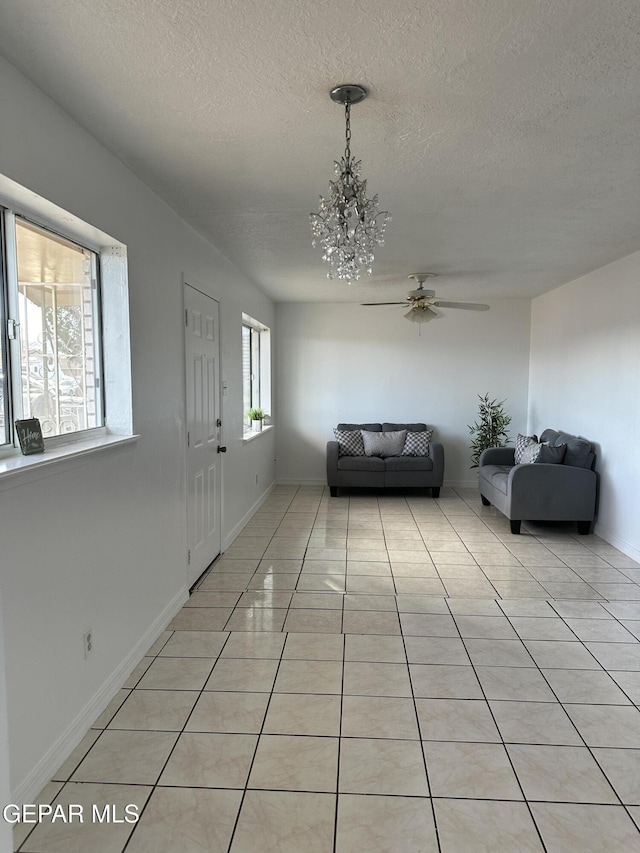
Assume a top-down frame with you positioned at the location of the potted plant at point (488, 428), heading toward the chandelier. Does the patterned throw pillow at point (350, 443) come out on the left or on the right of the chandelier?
right

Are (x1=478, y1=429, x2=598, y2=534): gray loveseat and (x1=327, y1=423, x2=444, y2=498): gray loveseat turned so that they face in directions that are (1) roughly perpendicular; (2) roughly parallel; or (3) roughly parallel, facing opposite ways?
roughly perpendicular

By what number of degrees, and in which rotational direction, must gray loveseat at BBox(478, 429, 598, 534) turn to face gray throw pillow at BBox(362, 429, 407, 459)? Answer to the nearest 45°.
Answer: approximately 45° to its right

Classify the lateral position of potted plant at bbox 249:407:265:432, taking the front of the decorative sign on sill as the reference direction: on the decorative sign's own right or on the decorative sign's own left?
on the decorative sign's own left

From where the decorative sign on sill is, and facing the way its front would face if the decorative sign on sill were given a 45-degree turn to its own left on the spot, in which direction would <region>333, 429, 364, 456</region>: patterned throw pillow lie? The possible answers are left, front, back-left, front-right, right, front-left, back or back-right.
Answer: front-left

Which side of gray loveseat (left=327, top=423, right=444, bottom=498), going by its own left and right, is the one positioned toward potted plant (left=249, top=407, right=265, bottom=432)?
right

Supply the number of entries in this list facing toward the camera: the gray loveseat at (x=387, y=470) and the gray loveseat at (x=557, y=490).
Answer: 1

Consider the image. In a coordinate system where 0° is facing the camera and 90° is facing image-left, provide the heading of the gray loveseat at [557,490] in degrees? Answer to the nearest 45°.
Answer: approximately 90°

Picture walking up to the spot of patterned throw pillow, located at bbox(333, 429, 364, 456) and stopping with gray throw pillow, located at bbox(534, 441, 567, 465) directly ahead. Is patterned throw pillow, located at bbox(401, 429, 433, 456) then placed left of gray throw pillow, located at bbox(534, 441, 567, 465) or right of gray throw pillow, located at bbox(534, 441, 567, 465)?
left

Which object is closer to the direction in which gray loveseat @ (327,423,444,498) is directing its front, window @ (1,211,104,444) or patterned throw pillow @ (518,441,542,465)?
the window

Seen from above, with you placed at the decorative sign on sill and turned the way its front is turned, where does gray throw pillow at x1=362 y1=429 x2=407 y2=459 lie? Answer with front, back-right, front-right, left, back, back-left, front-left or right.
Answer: left

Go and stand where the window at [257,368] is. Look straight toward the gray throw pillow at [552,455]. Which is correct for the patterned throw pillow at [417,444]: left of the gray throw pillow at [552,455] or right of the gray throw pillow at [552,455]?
left

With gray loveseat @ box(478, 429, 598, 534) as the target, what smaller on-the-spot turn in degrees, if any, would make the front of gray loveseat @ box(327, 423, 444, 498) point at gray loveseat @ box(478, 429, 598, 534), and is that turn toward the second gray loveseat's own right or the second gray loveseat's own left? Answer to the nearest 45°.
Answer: approximately 45° to the second gray loveseat's own left
